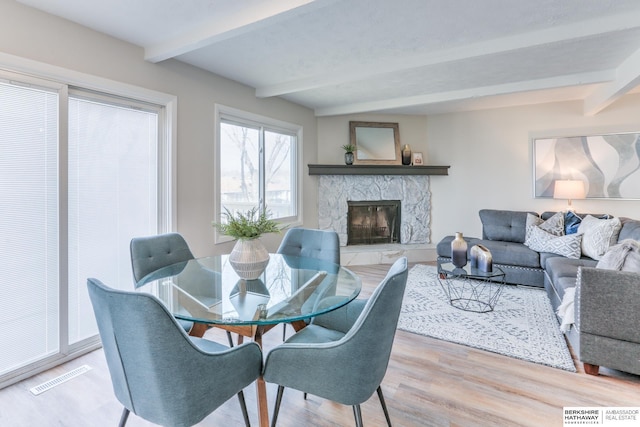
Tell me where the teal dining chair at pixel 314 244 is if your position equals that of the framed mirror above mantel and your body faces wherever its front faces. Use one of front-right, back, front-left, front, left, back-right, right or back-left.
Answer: front

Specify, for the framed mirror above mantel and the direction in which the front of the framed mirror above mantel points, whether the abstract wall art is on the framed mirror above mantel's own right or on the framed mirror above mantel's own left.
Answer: on the framed mirror above mantel's own left

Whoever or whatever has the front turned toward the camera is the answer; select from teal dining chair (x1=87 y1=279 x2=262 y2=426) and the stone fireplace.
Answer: the stone fireplace

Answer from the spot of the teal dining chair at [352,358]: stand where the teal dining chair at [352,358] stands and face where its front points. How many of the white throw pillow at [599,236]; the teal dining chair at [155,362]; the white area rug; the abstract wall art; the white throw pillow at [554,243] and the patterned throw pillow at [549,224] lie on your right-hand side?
5

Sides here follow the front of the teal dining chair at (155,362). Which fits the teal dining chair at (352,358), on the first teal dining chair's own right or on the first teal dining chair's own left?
on the first teal dining chair's own right

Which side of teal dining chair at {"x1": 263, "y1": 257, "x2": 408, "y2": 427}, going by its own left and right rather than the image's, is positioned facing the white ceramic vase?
front

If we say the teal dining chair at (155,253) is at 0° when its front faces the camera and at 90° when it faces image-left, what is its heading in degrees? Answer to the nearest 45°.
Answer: approximately 315°

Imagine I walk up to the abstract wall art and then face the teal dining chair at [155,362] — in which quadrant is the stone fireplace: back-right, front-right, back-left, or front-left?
front-right

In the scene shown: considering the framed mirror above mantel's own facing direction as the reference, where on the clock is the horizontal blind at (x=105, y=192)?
The horizontal blind is roughly at 1 o'clock from the framed mirror above mantel.

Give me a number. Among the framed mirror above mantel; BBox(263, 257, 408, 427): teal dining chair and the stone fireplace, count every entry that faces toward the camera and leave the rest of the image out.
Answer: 2

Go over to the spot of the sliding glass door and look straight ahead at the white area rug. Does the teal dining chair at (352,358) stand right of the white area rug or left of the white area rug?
right

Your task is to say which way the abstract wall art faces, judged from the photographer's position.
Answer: facing the viewer and to the left of the viewer

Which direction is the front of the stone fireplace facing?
toward the camera

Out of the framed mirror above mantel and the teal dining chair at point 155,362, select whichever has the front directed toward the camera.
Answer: the framed mirror above mantel

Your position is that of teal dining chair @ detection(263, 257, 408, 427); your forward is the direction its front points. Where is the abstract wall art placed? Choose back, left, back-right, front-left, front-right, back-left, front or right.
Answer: right

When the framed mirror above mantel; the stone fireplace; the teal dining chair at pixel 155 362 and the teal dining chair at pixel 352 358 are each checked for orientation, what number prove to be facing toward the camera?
2
